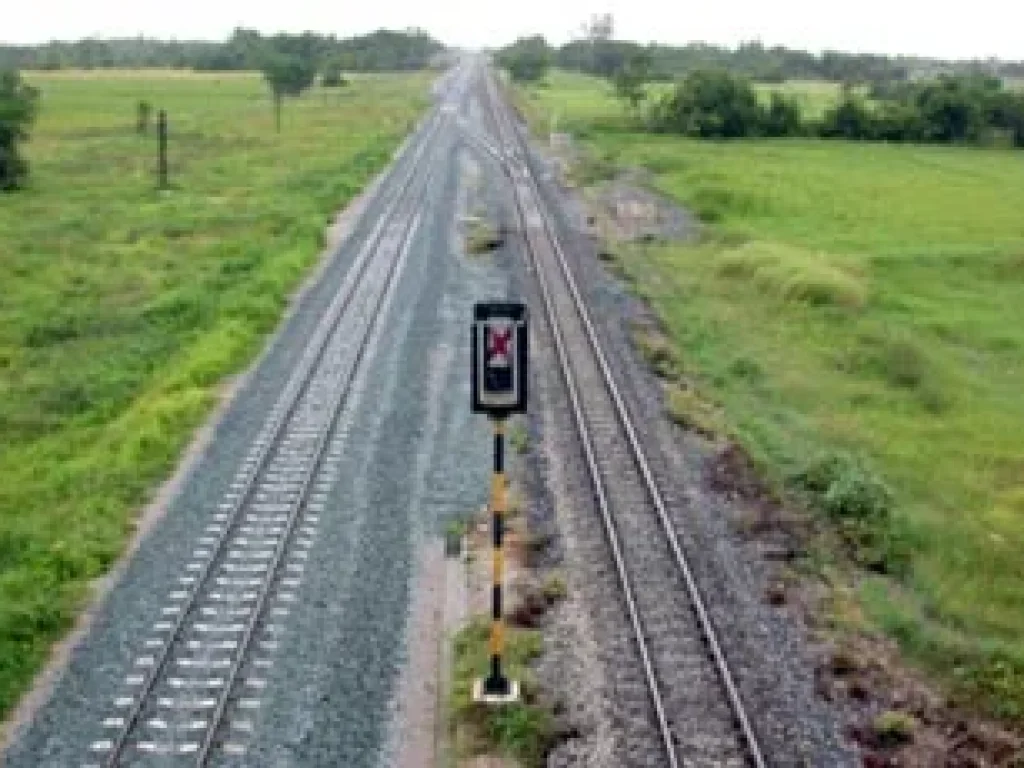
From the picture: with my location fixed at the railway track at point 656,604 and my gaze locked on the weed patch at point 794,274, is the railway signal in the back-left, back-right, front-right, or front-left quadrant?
back-left

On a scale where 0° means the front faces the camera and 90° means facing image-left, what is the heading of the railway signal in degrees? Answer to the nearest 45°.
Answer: approximately 0°

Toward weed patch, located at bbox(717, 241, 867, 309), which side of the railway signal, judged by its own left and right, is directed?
back

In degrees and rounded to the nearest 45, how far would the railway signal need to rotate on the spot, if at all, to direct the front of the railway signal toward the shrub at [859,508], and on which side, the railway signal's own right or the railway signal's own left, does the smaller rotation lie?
approximately 135° to the railway signal's own left
